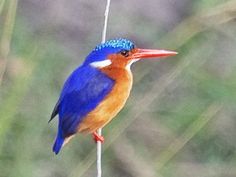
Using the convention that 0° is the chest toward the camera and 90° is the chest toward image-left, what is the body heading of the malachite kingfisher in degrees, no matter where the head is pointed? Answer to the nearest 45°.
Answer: approximately 270°
